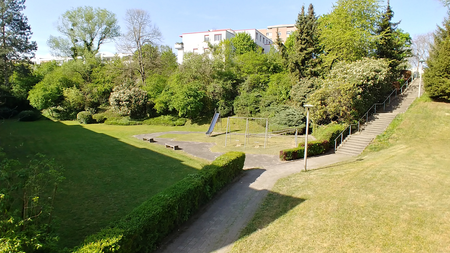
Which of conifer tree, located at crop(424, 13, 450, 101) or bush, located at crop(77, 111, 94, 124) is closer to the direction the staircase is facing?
the bush

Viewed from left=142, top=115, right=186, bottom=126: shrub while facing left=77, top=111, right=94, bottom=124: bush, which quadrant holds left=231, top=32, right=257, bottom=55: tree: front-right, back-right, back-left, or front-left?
back-right

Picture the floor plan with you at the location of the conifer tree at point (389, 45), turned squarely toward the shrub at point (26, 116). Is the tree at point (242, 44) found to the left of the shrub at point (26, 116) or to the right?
right

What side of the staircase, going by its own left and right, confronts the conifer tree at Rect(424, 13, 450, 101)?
back

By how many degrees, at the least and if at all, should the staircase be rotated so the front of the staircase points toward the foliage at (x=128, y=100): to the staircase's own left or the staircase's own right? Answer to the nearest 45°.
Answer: approximately 45° to the staircase's own right

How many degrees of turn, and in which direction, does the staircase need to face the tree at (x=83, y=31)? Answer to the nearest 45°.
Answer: approximately 45° to its right

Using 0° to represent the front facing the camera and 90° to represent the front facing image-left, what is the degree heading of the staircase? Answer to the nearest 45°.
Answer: approximately 45°

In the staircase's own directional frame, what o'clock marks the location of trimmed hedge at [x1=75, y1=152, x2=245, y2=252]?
The trimmed hedge is roughly at 11 o'clock from the staircase.

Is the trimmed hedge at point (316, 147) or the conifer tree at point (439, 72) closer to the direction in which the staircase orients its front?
the trimmed hedge
